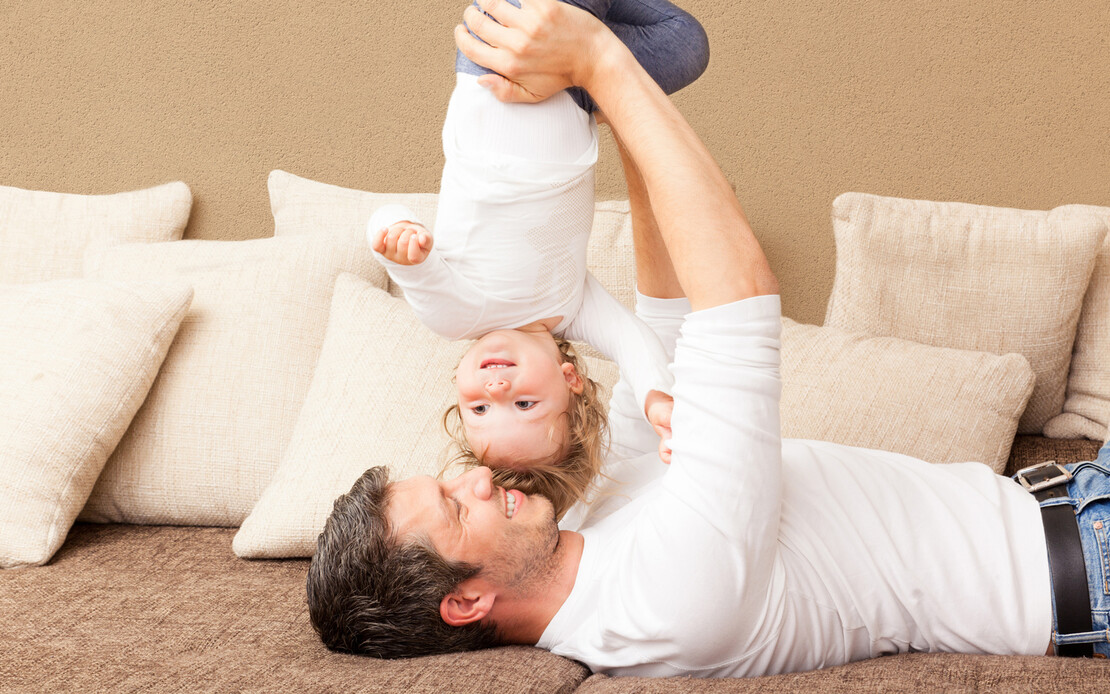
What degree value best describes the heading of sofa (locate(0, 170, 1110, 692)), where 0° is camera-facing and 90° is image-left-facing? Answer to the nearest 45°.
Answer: approximately 0°
